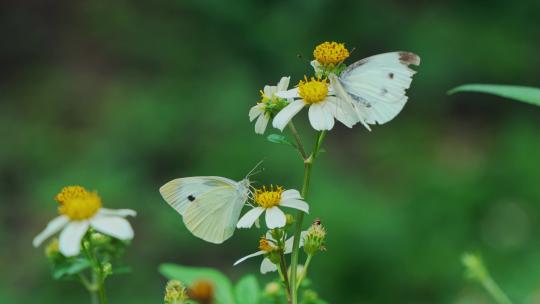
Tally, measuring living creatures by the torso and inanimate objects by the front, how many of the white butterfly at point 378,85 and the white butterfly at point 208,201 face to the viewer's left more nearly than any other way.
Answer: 1

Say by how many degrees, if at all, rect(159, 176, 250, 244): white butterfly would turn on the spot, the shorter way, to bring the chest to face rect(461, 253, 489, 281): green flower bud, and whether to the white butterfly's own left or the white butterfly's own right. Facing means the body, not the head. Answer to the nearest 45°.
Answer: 0° — it already faces it

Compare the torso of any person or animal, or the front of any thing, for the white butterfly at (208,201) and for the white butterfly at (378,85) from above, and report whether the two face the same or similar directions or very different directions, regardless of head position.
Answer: very different directions

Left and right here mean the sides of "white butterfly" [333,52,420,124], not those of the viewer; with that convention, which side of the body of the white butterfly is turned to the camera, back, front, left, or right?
left

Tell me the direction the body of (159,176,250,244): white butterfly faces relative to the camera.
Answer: to the viewer's right

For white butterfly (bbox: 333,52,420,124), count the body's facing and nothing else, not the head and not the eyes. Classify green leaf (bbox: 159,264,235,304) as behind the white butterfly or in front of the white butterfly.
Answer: in front

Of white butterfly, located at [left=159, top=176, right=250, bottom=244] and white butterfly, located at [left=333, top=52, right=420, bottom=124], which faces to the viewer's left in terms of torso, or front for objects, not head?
white butterfly, located at [left=333, top=52, right=420, bottom=124]
